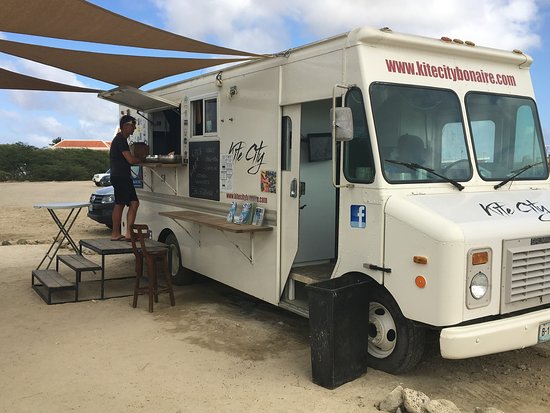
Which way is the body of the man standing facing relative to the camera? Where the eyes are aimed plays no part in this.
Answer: to the viewer's right

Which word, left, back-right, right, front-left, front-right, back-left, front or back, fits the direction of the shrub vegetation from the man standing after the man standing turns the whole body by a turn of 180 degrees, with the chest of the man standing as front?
right

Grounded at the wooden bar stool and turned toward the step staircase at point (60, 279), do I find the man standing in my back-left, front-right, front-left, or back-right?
front-right

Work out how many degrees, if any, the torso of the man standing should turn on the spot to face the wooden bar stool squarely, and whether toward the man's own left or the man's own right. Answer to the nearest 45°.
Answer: approximately 90° to the man's own right

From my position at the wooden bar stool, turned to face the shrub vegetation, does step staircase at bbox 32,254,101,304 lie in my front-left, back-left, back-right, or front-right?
front-left

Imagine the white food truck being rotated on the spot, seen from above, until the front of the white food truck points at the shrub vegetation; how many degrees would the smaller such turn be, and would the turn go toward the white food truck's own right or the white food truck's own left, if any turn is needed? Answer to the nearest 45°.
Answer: approximately 180°

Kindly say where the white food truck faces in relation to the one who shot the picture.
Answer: facing the viewer and to the right of the viewer

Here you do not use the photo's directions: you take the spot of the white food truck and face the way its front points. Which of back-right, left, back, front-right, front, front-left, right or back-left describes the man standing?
back

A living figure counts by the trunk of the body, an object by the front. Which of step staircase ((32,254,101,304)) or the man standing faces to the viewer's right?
the man standing

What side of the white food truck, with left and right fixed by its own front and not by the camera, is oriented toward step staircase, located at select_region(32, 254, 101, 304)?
back

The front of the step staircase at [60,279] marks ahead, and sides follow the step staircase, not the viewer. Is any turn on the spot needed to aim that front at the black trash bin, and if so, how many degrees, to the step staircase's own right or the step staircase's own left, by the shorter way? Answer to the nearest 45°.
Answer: approximately 90° to the step staircase's own left

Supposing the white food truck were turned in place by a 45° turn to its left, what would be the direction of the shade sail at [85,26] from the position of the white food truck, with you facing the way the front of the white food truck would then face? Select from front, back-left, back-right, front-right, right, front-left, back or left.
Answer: back

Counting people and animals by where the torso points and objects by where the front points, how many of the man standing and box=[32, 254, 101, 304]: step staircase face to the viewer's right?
1

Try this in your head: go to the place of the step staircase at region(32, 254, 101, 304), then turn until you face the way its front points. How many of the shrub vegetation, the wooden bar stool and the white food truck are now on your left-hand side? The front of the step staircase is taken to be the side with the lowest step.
2
